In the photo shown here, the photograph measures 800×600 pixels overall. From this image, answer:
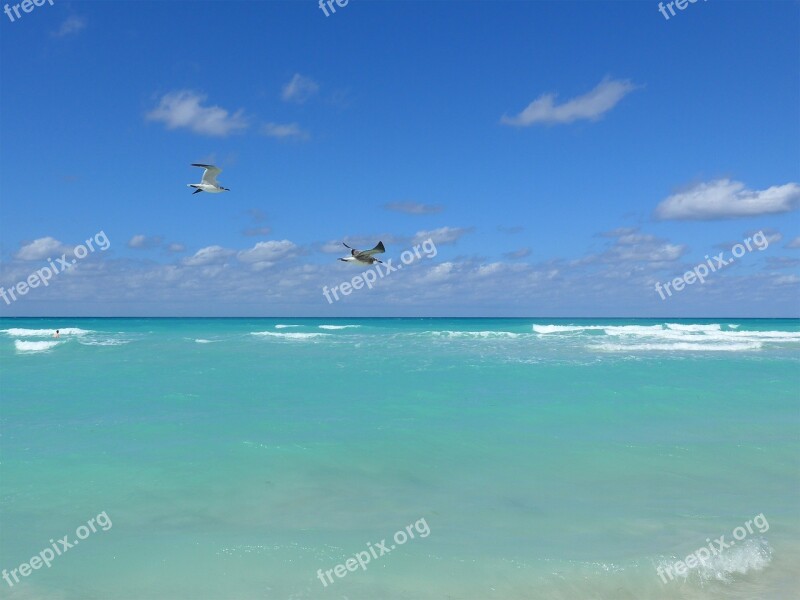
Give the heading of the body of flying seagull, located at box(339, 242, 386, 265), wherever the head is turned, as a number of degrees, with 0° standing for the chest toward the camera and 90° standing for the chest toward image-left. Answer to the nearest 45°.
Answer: approximately 90°

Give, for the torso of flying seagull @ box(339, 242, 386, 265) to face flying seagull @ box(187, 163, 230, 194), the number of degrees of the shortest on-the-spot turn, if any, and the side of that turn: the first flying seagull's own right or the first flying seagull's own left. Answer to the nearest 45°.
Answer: approximately 45° to the first flying seagull's own right
